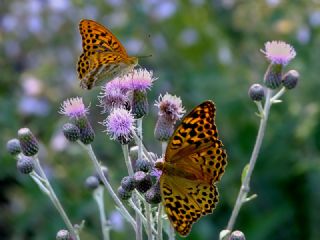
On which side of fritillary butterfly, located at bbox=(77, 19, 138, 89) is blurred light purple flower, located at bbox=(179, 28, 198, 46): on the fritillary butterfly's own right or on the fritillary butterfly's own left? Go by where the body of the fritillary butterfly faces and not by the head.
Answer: on the fritillary butterfly's own left

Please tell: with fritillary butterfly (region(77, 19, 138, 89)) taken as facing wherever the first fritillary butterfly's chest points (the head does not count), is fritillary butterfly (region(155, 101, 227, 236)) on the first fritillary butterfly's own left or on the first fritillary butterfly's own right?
on the first fritillary butterfly's own right

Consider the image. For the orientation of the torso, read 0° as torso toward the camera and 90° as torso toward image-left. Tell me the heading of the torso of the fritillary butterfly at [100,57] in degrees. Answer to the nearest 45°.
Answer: approximately 270°

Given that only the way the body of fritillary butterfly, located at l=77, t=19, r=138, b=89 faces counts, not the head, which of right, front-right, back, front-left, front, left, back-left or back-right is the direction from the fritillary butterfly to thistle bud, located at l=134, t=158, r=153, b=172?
front

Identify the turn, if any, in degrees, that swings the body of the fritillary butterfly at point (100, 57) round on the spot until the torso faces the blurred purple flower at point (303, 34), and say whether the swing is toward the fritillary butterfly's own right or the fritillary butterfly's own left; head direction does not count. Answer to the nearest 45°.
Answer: approximately 45° to the fritillary butterfly's own left

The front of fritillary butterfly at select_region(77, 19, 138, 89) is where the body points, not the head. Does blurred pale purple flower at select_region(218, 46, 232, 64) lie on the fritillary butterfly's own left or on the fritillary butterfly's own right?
on the fritillary butterfly's own left
